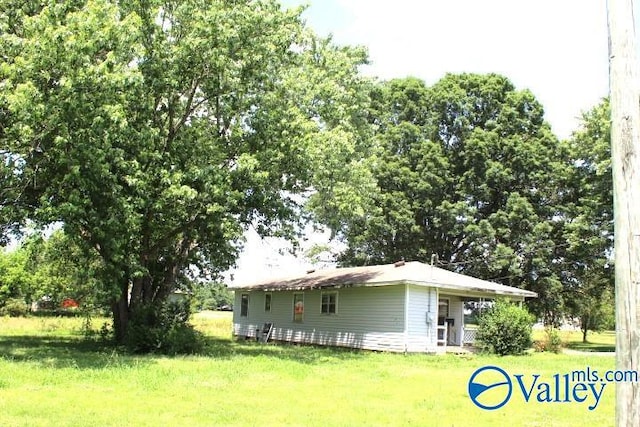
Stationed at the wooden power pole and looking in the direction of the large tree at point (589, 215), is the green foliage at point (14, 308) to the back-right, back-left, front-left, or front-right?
front-left

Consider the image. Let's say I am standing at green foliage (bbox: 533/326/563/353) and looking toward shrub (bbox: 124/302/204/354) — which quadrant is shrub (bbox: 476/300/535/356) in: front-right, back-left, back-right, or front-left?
front-left

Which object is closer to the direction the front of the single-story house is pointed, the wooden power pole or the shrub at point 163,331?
the wooden power pole

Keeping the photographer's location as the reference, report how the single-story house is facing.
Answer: facing the viewer and to the right of the viewer

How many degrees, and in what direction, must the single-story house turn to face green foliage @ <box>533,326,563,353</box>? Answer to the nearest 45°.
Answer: approximately 45° to its left

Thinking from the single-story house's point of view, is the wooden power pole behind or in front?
in front

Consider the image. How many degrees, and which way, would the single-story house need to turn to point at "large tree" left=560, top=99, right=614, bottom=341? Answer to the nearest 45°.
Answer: approximately 90° to its left

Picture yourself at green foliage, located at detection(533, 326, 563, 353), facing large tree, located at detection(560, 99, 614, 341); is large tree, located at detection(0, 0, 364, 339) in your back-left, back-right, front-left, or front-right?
back-left

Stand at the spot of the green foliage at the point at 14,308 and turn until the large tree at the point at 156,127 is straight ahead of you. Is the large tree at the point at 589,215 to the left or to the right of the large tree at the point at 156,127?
left

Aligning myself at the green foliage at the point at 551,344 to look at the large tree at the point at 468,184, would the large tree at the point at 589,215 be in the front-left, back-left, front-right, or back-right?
front-right

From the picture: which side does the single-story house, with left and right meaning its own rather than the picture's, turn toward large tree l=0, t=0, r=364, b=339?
right

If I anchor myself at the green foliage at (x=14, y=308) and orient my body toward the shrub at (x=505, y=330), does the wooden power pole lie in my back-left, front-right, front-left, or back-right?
front-right

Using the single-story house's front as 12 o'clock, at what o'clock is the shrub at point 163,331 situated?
The shrub is roughly at 3 o'clock from the single-story house.
